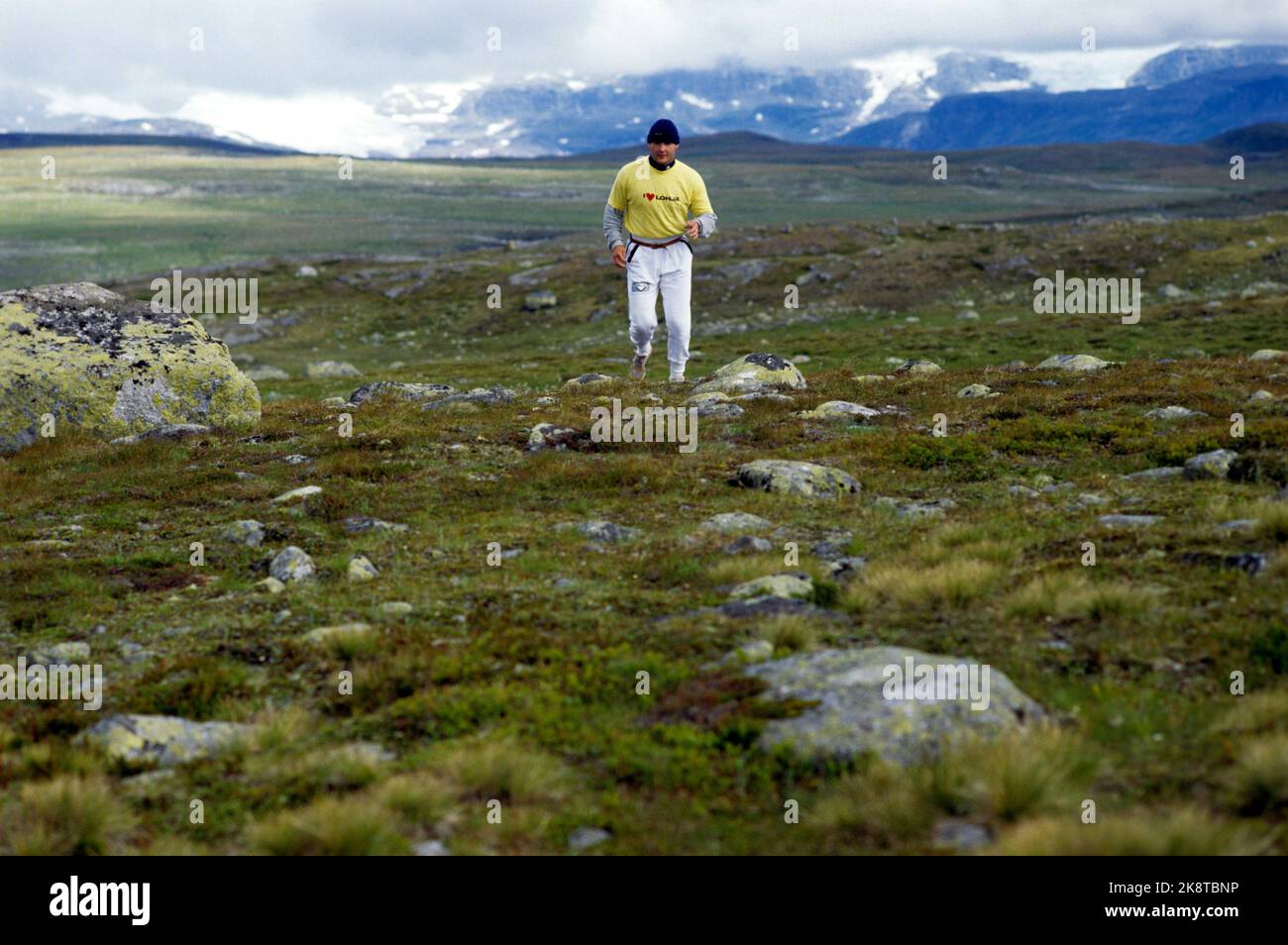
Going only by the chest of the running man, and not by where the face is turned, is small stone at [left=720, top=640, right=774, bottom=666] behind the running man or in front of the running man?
in front

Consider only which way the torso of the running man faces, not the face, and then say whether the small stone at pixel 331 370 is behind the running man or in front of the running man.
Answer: behind

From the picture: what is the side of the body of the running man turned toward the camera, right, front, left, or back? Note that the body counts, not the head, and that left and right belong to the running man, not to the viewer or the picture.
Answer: front

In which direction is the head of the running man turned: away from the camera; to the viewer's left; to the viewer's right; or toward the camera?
toward the camera

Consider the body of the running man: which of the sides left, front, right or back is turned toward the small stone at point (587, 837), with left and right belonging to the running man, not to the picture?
front

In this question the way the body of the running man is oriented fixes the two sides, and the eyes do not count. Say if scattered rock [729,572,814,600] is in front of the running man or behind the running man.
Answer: in front

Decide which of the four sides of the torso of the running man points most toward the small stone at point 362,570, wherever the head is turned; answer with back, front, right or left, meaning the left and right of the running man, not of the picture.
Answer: front
